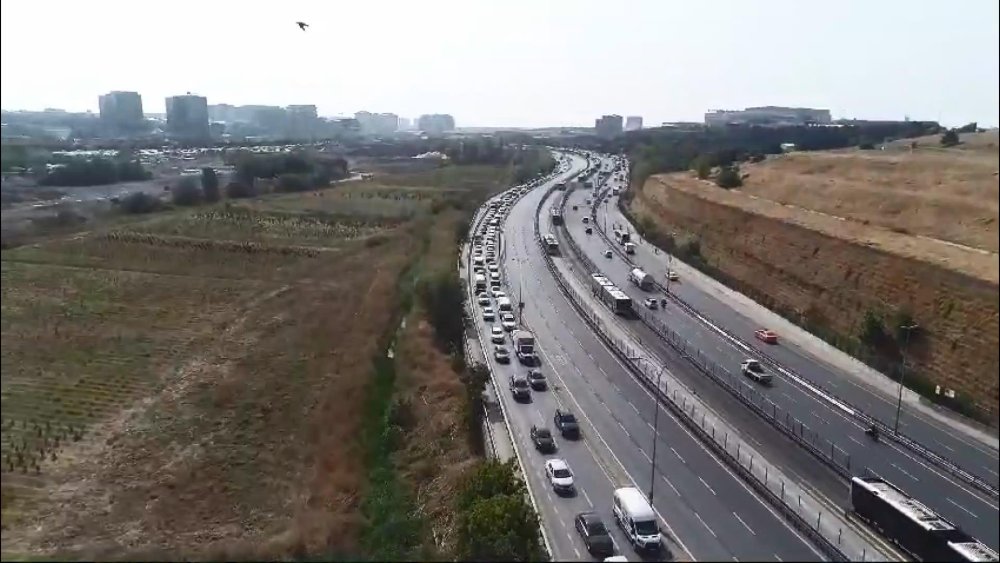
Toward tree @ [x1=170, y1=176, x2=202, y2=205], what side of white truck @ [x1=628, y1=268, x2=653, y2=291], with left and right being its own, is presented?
left

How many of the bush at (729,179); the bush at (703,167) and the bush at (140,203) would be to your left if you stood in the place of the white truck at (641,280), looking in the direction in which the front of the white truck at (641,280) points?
1

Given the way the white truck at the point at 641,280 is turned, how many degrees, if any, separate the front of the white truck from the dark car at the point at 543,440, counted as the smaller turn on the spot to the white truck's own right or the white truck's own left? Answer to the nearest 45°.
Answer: approximately 135° to the white truck's own left

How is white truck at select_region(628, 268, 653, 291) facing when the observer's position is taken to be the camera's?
facing away from the viewer and to the left of the viewer

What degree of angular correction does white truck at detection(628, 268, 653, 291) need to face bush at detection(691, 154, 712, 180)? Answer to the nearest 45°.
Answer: approximately 45° to its right

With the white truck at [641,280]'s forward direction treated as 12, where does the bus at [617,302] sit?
The bus is roughly at 8 o'clock from the white truck.

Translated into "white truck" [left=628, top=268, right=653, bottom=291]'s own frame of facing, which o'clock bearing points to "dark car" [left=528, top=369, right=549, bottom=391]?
The dark car is roughly at 8 o'clock from the white truck.

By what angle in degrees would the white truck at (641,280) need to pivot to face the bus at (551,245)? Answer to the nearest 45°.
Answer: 0° — it already faces it

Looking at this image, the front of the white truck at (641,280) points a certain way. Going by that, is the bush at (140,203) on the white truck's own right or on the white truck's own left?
on the white truck's own left

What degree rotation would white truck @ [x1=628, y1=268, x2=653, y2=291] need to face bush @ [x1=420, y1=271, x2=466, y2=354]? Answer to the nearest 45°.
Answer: approximately 90° to its left

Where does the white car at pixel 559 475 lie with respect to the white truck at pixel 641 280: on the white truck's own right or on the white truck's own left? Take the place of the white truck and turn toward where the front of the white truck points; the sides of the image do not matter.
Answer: on the white truck's own left
